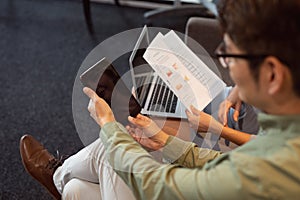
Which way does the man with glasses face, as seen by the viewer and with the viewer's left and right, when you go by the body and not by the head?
facing away from the viewer and to the left of the viewer

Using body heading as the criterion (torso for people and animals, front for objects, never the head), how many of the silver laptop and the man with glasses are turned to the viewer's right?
1

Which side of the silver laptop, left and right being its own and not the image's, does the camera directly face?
right

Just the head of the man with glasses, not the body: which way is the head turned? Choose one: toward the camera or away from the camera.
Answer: away from the camera

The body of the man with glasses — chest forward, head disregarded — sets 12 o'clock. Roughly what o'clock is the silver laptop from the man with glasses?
The silver laptop is roughly at 1 o'clock from the man with glasses.
